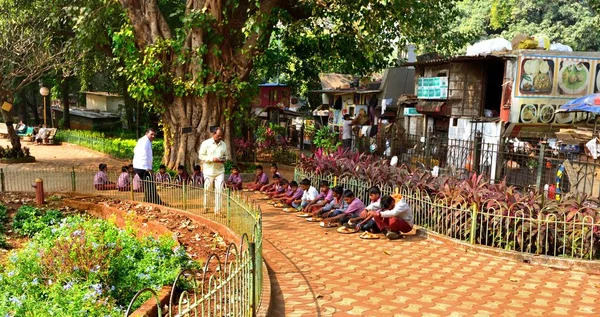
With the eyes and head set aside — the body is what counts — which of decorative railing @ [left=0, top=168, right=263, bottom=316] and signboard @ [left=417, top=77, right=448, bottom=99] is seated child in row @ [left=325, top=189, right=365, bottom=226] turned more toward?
the decorative railing

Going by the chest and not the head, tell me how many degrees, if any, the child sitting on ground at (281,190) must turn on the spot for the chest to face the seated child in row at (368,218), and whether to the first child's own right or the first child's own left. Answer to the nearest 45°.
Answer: approximately 135° to the first child's own left

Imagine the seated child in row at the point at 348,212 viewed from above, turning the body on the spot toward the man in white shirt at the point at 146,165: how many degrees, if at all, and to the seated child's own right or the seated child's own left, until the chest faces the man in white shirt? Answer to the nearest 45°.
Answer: approximately 45° to the seated child's own right

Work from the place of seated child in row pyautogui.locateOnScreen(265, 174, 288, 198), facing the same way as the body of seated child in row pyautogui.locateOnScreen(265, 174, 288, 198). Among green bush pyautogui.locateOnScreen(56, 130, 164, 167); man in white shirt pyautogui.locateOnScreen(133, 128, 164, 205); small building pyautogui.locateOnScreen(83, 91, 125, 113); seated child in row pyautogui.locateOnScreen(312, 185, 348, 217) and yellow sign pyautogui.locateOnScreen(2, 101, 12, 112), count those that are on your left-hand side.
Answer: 1

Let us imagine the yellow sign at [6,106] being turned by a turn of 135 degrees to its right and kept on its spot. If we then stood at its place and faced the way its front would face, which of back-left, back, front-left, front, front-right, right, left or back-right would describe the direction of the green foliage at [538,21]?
back-right

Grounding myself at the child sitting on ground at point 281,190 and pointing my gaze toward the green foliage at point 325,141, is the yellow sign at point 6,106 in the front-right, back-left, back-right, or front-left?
front-left

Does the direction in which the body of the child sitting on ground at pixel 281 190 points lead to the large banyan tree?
no

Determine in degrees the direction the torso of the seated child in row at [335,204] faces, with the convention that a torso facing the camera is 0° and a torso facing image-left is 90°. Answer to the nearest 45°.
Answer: approximately 45°

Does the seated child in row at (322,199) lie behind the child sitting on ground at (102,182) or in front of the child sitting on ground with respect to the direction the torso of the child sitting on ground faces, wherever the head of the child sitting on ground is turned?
in front

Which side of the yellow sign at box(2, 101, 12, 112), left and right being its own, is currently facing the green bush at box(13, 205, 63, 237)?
front

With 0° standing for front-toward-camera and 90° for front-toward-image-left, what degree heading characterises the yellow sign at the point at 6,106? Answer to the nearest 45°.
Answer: approximately 0°

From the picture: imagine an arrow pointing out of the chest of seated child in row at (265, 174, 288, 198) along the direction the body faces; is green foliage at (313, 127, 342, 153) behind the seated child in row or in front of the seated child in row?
behind

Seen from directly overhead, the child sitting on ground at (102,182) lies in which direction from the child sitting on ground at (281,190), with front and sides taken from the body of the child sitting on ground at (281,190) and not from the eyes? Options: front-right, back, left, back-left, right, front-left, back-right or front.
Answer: front

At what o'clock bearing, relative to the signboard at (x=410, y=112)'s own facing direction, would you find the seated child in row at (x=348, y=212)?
The seated child in row is roughly at 12 o'clock from the signboard.

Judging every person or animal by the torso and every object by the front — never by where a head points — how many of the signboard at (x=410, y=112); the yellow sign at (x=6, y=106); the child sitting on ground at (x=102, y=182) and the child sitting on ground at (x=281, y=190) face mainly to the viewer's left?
1
